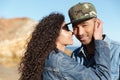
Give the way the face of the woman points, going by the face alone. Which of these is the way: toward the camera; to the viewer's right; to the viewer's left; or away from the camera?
to the viewer's right

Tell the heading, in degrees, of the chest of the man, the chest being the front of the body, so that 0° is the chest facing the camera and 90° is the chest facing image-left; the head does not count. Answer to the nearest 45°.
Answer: approximately 45°

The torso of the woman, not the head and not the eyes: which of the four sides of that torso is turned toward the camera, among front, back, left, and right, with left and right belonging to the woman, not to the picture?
right

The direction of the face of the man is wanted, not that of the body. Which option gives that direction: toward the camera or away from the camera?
toward the camera
